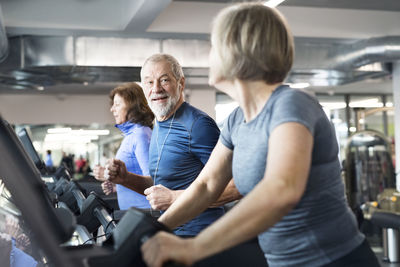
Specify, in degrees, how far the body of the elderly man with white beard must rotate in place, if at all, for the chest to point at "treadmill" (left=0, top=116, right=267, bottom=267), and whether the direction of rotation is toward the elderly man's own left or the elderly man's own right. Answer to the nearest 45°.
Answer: approximately 45° to the elderly man's own left

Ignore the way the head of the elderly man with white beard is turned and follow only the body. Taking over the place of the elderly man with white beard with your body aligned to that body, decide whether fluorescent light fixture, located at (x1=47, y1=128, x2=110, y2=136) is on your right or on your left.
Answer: on your right

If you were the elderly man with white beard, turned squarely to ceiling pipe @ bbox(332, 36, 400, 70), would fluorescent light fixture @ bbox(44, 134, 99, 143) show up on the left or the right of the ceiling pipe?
left

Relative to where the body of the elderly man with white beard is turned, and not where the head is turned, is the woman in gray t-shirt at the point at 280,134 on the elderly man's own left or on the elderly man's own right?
on the elderly man's own left

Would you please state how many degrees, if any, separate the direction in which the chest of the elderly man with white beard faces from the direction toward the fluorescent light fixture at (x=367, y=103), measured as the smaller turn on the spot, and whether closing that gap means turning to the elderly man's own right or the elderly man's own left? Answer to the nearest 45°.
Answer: approximately 180°

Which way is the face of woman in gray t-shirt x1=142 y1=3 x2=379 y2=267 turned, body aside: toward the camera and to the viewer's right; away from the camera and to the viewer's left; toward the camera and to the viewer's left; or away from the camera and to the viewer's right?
away from the camera and to the viewer's left

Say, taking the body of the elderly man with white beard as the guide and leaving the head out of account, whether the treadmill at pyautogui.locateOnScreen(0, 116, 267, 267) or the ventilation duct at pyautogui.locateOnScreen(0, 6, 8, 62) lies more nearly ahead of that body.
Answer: the treadmill

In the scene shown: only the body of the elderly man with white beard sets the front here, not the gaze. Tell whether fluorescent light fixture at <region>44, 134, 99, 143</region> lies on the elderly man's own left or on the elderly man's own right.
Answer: on the elderly man's own right

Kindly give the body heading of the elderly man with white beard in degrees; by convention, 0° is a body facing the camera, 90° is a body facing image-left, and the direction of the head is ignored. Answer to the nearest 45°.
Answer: approximately 45°
